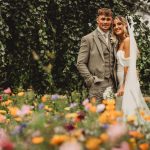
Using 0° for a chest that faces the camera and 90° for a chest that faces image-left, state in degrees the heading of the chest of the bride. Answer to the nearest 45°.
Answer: approximately 45°

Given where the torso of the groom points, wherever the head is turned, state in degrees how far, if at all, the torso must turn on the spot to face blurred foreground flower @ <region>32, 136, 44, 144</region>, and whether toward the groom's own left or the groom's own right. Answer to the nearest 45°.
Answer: approximately 45° to the groom's own right
